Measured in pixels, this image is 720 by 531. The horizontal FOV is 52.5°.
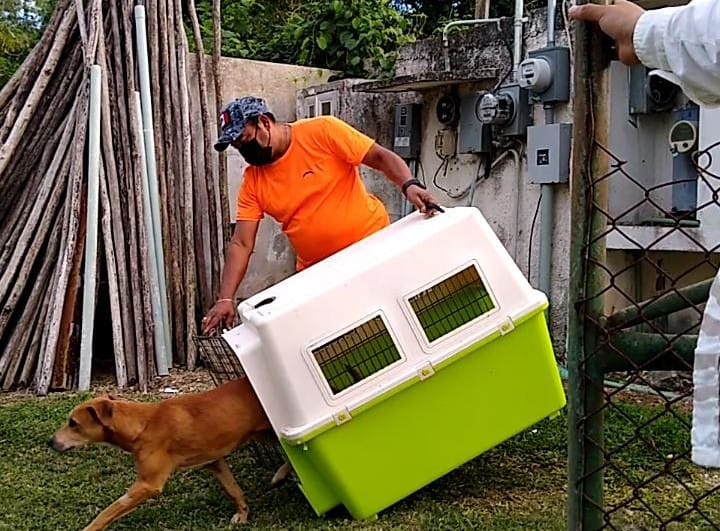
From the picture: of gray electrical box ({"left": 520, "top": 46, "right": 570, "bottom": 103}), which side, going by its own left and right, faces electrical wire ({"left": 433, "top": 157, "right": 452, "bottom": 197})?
right

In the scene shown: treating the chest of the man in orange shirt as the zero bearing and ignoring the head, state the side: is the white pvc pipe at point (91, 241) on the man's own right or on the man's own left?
on the man's own right

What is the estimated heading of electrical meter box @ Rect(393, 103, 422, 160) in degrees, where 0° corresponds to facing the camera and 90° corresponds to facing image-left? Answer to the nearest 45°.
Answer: approximately 45°

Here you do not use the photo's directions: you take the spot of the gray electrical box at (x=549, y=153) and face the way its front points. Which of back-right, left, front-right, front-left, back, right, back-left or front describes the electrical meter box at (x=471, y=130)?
right

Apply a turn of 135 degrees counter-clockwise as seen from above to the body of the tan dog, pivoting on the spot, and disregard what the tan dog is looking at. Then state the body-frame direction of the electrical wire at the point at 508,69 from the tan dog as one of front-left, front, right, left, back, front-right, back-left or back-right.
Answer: left
